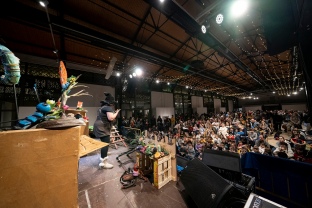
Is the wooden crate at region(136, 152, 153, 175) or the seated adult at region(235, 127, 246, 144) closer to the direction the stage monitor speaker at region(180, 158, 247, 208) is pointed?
the wooden crate

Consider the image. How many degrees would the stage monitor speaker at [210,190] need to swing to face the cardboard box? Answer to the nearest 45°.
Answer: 0° — it already faces it

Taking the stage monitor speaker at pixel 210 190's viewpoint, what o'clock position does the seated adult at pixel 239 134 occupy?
The seated adult is roughly at 5 o'clock from the stage monitor speaker.

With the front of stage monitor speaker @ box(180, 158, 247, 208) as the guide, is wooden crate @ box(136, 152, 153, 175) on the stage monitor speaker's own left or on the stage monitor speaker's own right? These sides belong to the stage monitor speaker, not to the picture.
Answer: on the stage monitor speaker's own right

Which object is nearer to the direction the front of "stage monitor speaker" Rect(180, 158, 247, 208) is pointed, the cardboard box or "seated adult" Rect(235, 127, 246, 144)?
the cardboard box
